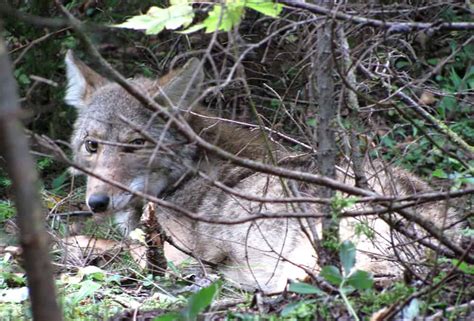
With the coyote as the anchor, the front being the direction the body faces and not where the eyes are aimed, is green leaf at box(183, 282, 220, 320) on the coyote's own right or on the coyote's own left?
on the coyote's own left

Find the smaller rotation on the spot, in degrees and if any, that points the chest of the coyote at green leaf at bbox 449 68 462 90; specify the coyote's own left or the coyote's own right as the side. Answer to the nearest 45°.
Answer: approximately 180°

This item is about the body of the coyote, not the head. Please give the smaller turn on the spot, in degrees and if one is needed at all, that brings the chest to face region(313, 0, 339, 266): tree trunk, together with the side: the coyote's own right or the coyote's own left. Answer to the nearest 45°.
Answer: approximately 90° to the coyote's own left

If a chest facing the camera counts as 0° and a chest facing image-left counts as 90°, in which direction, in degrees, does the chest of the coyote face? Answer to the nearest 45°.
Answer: approximately 45°

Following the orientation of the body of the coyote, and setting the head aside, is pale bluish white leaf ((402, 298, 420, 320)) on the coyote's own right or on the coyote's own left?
on the coyote's own left

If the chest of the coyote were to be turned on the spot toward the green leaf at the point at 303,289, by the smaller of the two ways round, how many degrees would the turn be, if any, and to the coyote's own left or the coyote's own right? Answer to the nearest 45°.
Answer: approximately 45° to the coyote's own left
